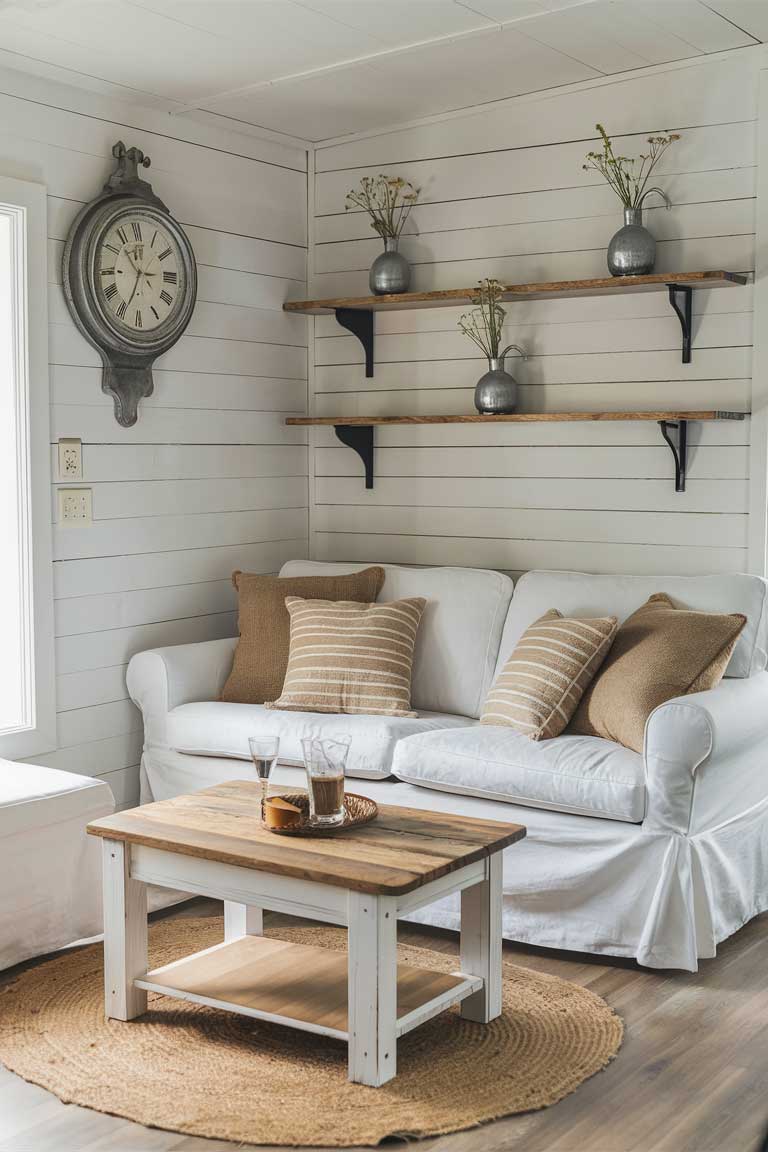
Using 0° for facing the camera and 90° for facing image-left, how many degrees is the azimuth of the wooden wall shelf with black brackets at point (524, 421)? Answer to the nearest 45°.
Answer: approximately 45°

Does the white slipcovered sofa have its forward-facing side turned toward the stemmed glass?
yes

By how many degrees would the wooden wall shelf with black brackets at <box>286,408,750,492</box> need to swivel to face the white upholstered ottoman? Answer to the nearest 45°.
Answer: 0° — it already faces it

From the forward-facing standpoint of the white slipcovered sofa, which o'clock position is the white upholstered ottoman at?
The white upholstered ottoman is roughly at 1 o'clock from the white slipcovered sofa.

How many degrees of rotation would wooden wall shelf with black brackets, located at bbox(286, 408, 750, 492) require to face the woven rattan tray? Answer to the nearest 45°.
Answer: approximately 45° to its left

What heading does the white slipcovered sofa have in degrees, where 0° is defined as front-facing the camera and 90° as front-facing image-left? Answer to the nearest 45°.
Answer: approximately 45°

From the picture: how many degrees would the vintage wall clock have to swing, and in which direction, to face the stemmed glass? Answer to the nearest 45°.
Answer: approximately 45° to its right

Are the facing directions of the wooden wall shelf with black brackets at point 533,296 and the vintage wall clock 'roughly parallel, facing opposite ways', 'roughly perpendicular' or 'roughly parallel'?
roughly perpendicular

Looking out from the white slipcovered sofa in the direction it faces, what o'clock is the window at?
The window is roughly at 2 o'clock from the white slipcovered sofa.

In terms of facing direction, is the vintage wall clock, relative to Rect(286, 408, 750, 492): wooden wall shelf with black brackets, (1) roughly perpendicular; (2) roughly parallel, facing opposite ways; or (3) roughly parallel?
roughly perpendicular

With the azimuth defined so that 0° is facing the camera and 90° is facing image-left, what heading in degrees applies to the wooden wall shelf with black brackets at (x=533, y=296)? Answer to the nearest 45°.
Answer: approximately 45°
